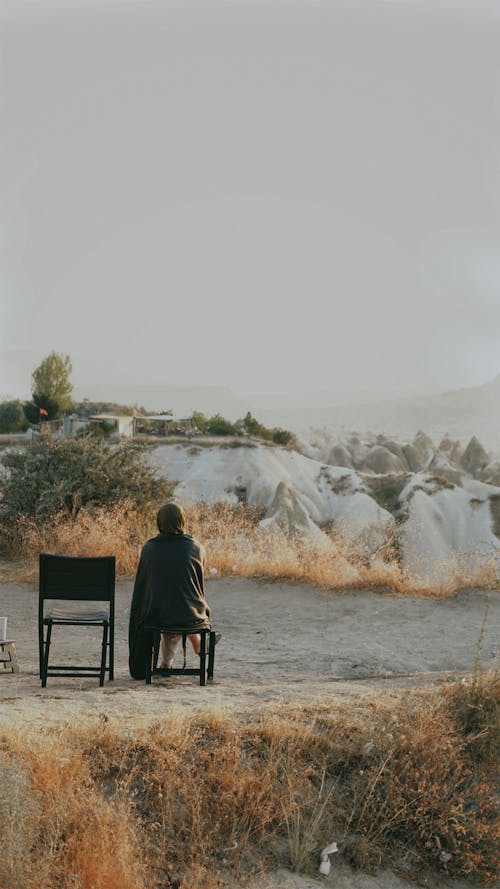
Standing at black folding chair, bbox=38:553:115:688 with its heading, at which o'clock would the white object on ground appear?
The white object on ground is roughly at 5 o'clock from the black folding chair.

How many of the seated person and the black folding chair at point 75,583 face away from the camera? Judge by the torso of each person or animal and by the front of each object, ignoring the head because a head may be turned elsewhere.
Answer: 2

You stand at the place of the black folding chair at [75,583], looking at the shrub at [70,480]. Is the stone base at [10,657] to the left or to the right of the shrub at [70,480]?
left

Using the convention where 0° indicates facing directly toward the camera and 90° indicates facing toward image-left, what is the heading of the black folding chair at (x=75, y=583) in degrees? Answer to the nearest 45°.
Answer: approximately 180°

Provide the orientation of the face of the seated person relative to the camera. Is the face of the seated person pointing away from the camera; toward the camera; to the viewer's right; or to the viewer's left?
away from the camera

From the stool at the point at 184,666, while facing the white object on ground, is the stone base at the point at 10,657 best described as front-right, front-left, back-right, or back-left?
back-right

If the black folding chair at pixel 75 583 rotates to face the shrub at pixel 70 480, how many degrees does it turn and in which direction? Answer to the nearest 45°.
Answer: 0° — it already faces it

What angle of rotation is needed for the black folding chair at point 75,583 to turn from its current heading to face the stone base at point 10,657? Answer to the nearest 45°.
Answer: approximately 45° to its left

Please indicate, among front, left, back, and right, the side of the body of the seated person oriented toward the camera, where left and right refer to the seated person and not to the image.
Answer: back

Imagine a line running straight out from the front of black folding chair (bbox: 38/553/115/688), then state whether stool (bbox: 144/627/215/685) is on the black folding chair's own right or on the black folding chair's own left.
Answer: on the black folding chair's own right

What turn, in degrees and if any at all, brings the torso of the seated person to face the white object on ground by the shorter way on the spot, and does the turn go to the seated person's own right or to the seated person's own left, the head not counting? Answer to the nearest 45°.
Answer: approximately 180°
